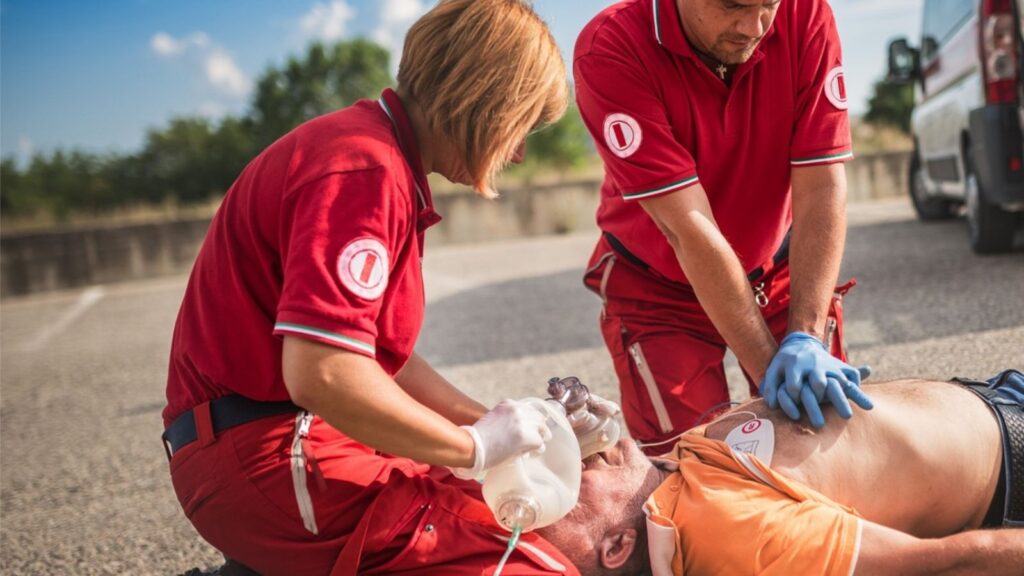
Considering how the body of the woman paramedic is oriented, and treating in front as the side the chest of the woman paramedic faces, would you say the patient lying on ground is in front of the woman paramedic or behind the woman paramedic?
in front

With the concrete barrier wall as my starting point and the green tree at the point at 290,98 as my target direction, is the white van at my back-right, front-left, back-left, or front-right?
back-right

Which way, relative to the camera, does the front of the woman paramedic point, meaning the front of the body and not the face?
to the viewer's right

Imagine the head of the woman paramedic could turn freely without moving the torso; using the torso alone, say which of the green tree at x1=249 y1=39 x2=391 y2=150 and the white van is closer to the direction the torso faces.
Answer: the white van

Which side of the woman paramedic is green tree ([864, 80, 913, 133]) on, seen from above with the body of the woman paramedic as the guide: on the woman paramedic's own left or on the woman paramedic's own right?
on the woman paramedic's own left

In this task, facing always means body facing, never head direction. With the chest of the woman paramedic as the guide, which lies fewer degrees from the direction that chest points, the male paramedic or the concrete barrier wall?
the male paramedic

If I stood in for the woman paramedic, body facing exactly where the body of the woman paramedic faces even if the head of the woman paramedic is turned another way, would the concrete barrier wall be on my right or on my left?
on my left

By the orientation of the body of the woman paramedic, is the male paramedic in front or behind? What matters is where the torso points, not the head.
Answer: in front

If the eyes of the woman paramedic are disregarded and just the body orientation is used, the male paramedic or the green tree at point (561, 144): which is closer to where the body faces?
the male paramedic

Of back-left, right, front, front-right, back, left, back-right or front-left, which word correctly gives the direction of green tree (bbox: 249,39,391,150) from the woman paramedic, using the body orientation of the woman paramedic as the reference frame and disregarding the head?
left
